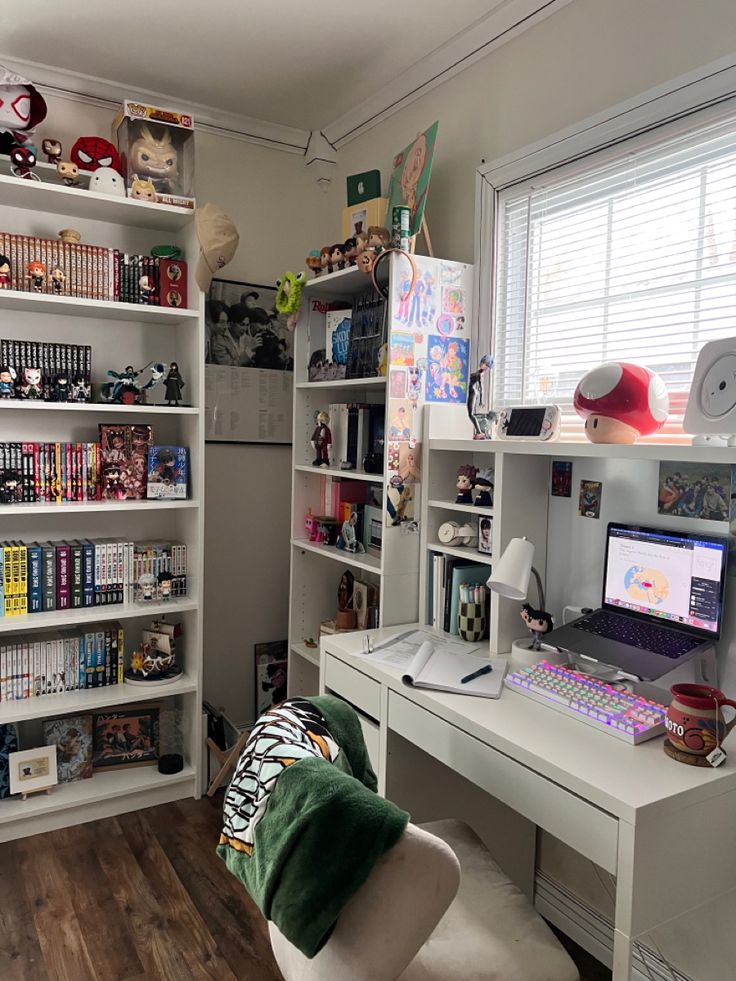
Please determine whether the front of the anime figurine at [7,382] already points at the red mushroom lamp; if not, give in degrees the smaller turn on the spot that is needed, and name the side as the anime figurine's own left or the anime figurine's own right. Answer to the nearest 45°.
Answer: approximately 45° to the anime figurine's own left

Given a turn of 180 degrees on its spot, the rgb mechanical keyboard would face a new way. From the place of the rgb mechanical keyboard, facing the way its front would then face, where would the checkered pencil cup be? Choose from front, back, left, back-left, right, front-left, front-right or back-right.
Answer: left

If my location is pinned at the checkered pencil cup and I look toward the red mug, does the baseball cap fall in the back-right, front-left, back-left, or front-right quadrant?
back-right

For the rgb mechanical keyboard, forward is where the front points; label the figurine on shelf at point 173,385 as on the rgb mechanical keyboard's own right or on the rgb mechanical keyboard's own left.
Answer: on the rgb mechanical keyboard's own right

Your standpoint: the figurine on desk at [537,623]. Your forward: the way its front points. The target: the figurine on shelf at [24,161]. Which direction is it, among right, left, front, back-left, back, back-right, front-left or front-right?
front-right

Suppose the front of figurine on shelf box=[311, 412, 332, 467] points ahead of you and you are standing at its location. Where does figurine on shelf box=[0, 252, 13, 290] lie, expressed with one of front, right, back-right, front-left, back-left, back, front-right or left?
front-right

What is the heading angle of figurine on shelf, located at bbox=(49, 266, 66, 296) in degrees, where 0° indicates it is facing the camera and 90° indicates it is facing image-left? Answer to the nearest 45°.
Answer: approximately 0°

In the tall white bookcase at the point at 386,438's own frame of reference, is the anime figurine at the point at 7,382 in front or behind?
in front

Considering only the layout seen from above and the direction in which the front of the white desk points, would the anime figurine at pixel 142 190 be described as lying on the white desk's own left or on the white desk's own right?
on the white desk's own right

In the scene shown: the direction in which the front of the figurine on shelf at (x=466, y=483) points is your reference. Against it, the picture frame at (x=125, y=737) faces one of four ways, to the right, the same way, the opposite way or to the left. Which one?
to the left

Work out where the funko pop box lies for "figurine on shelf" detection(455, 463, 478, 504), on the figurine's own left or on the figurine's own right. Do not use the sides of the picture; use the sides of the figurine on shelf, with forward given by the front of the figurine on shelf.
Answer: on the figurine's own right
